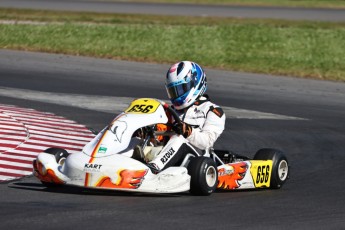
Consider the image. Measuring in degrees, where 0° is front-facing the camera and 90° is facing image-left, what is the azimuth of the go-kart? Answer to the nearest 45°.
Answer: approximately 45°
